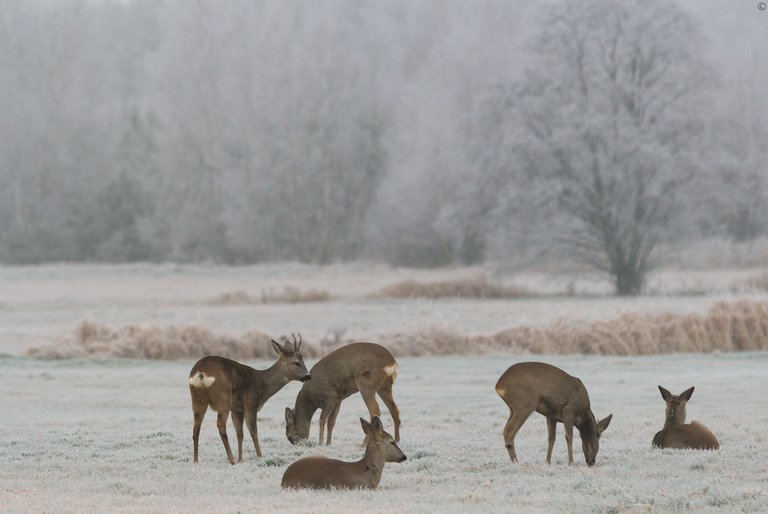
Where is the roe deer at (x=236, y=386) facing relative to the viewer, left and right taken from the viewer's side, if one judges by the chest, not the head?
facing away from the viewer and to the right of the viewer

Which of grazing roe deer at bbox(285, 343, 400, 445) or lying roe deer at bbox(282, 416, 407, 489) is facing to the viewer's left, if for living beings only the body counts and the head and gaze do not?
the grazing roe deer

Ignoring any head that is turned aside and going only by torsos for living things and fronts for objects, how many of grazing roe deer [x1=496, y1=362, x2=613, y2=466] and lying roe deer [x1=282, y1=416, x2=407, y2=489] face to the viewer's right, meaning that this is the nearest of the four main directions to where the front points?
2

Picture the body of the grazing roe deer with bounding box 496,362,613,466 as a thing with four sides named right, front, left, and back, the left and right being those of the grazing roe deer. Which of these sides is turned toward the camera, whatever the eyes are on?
right

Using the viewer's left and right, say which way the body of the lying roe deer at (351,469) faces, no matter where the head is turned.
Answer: facing to the right of the viewer

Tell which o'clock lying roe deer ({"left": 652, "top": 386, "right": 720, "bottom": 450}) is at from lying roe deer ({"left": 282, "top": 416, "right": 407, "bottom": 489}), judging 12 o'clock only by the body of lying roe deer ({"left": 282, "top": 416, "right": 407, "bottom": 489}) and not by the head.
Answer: lying roe deer ({"left": 652, "top": 386, "right": 720, "bottom": 450}) is roughly at 11 o'clock from lying roe deer ({"left": 282, "top": 416, "right": 407, "bottom": 489}).

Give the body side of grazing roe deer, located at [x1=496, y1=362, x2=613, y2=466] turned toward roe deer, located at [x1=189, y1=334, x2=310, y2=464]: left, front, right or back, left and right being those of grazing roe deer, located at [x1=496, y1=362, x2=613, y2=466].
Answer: back

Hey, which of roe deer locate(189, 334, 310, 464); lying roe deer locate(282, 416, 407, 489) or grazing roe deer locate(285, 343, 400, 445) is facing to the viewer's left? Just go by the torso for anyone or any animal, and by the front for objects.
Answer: grazing roe deer locate(285, 343, 400, 445)

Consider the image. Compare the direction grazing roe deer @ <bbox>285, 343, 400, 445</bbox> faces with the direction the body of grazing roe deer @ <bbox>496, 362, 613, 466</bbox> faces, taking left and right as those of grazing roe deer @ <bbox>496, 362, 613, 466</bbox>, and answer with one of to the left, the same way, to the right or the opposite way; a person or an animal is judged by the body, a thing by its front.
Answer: the opposite way

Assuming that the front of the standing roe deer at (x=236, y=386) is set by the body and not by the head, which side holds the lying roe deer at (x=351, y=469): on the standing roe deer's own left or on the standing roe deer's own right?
on the standing roe deer's own right

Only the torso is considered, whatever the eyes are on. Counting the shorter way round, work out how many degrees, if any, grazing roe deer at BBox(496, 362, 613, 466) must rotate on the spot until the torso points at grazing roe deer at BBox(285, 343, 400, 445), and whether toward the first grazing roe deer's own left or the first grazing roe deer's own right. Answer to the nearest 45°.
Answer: approximately 135° to the first grazing roe deer's own left

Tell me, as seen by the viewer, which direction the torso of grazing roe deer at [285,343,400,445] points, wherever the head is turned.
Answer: to the viewer's left

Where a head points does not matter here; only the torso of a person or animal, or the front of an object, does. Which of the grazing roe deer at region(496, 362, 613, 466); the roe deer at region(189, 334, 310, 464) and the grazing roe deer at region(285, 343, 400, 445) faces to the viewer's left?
the grazing roe deer at region(285, 343, 400, 445)

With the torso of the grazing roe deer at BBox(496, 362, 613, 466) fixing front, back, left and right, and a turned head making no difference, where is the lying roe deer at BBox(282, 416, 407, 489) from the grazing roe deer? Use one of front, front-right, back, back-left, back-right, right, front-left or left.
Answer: back-right

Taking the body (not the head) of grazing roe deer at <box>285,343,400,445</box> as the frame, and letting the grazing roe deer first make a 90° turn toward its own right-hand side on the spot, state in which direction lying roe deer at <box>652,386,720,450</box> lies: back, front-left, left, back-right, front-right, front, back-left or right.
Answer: right

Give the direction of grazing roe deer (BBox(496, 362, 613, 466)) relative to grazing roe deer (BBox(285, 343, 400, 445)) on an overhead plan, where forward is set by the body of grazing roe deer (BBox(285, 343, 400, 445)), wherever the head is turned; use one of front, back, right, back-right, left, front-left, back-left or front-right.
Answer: back-left
